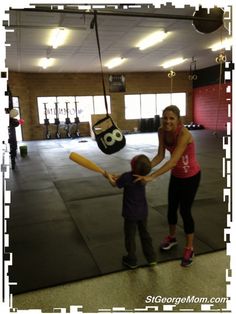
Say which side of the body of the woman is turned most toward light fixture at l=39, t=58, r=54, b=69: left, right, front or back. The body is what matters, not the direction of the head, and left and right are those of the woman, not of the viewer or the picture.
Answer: right

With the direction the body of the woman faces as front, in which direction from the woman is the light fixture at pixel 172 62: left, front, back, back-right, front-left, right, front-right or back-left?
back-right

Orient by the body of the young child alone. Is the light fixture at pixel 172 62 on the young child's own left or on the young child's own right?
on the young child's own right

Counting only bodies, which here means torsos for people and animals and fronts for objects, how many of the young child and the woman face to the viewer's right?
0

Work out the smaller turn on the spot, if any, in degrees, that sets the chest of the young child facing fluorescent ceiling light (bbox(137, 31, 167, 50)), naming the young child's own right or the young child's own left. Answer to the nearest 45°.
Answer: approximately 45° to the young child's own right

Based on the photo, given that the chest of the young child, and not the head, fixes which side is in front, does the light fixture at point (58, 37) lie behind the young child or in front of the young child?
in front

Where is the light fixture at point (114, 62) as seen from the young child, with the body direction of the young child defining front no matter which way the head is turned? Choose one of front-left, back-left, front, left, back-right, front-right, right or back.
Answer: front-right

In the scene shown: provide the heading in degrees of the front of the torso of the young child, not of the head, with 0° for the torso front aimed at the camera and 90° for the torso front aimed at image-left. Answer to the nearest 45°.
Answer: approximately 135°

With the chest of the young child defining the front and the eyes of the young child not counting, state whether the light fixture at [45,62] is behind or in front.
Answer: in front

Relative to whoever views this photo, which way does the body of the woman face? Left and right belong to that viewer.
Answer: facing the viewer and to the left of the viewer
